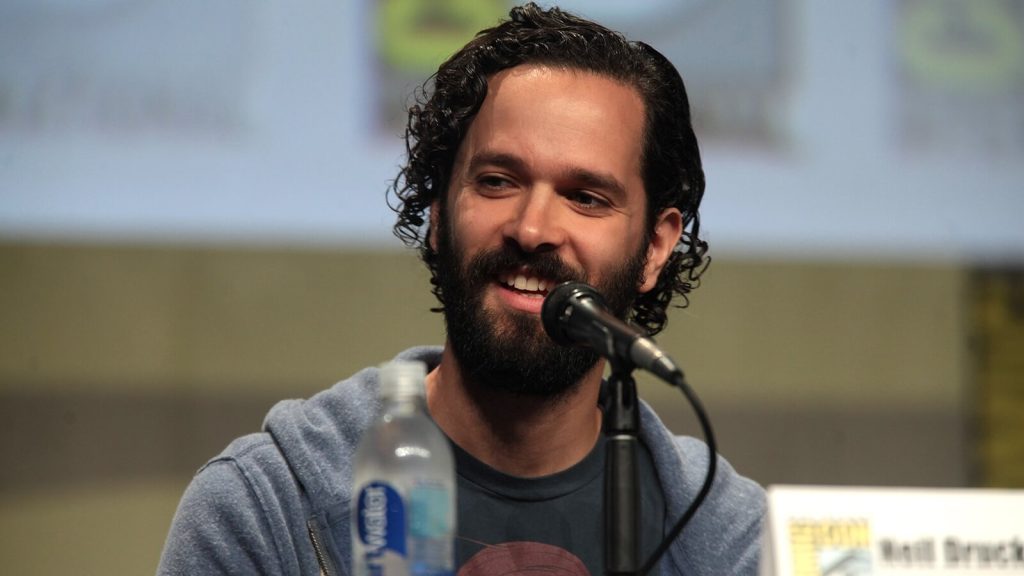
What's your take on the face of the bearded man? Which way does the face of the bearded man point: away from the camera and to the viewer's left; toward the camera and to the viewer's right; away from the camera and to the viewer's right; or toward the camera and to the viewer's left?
toward the camera and to the viewer's left

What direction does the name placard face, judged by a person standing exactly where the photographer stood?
facing the viewer

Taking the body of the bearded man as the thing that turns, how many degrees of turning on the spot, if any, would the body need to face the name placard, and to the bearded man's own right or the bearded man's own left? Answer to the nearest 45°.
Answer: approximately 45° to the bearded man's own left

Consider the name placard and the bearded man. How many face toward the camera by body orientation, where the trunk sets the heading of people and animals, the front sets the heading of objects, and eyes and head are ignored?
2

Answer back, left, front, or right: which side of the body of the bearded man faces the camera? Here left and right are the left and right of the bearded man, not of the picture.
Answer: front

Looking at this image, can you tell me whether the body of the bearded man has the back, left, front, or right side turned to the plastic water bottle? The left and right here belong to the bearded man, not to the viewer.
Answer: front

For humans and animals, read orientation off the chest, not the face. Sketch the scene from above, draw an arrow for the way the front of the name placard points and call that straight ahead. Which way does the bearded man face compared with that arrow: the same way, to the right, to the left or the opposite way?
the same way

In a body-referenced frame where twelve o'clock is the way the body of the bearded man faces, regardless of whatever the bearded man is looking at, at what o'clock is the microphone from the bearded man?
The microphone is roughly at 12 o'clock from the bearded man.

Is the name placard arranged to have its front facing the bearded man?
no
